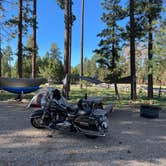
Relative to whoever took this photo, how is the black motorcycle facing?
facing away from the viewer and to the left of the viewer

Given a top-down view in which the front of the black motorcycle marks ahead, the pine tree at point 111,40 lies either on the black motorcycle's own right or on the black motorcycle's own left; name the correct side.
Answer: on the black motorcycle's own right
